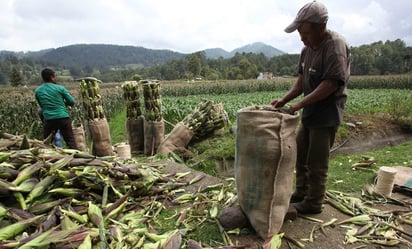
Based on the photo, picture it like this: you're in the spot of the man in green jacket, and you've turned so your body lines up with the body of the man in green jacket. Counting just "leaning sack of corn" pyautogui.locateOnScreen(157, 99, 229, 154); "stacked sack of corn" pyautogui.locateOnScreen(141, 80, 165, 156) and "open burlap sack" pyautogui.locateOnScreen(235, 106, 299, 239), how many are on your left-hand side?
0

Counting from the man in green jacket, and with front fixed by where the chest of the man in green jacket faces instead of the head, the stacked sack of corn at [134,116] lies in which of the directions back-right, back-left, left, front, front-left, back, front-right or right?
front-right

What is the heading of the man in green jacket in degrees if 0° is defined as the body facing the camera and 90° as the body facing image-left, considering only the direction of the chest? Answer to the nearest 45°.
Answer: approximately 225°

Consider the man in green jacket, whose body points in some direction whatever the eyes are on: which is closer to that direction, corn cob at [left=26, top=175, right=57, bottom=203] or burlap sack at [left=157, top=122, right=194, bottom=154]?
the burlap sack

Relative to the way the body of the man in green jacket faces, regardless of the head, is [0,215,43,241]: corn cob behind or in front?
behind

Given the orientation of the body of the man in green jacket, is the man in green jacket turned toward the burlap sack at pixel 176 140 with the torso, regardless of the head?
no

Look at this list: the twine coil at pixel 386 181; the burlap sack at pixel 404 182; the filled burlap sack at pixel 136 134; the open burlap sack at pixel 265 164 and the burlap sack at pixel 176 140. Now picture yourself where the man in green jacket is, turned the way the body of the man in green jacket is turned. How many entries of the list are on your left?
0

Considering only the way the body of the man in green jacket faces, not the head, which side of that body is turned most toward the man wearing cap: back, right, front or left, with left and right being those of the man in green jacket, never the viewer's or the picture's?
right

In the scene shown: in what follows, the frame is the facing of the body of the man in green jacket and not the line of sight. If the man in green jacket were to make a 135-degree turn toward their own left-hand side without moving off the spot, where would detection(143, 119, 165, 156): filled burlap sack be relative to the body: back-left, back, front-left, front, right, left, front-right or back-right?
back

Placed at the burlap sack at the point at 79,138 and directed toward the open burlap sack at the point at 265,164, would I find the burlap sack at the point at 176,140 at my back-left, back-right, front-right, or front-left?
front-left

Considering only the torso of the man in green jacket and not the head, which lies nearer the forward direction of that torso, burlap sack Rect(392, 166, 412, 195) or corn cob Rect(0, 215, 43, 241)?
the burlap sack

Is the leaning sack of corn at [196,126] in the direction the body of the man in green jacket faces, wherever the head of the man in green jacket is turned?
no

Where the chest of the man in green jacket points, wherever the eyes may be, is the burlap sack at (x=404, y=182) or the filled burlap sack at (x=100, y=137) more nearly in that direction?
the filled burlap sack

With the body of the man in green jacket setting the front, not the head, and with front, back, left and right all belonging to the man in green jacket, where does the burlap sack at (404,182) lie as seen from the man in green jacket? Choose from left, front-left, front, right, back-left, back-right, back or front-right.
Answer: right

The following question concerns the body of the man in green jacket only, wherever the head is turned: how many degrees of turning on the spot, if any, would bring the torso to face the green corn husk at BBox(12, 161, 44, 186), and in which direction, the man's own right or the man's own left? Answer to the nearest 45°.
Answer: approximately 135° to the man's own right

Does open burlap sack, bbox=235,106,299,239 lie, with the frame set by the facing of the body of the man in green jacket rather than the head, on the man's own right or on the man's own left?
on the man's own right
